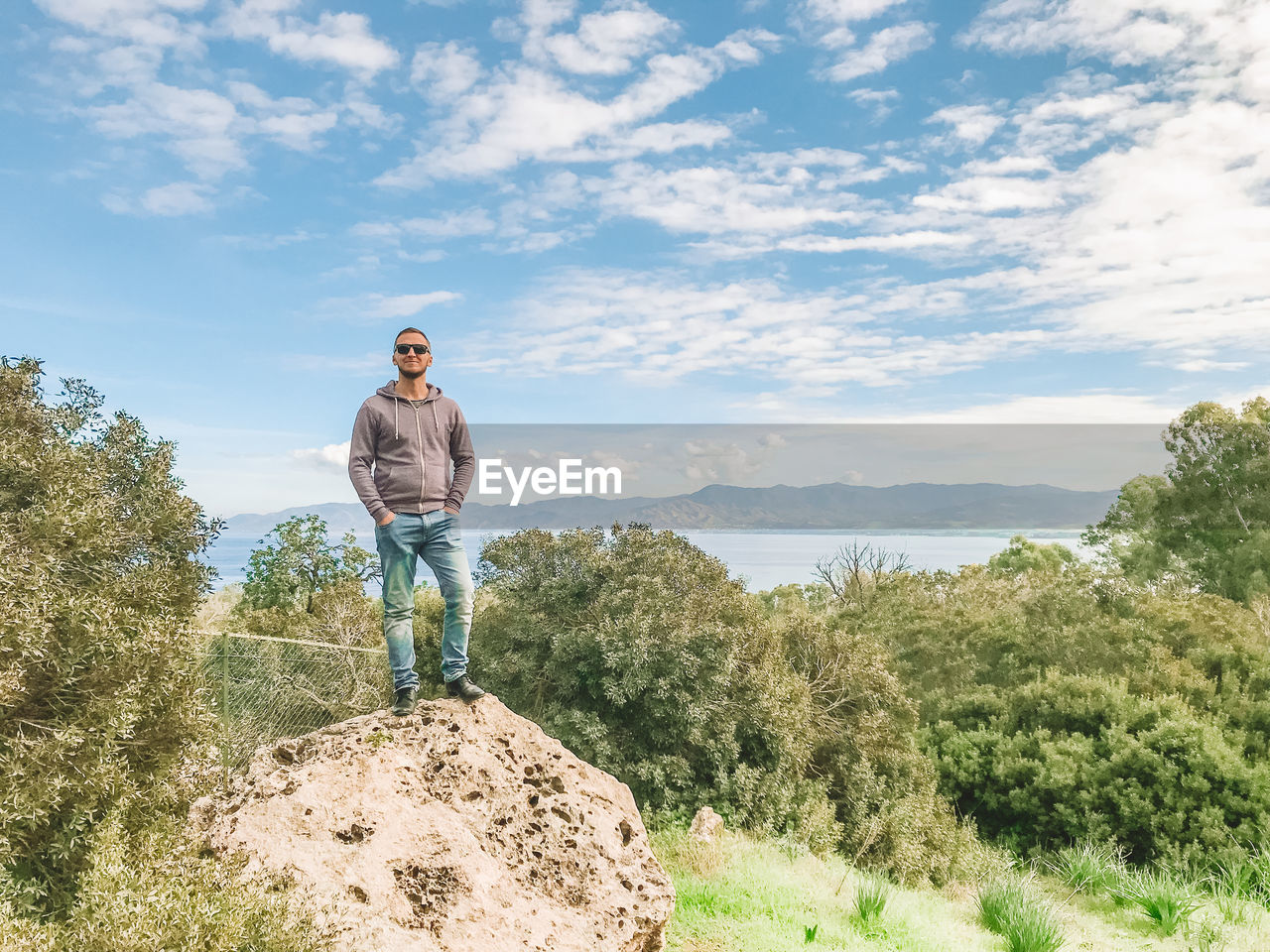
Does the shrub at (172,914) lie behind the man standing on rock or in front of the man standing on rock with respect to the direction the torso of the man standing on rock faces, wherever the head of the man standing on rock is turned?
in front

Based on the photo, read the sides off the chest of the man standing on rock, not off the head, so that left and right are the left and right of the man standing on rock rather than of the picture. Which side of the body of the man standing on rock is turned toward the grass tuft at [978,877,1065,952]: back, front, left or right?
left

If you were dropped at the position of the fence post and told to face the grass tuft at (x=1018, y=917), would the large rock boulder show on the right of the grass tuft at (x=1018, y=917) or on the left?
right

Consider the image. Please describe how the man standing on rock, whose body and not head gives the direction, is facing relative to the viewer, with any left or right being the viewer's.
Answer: facing the viewer

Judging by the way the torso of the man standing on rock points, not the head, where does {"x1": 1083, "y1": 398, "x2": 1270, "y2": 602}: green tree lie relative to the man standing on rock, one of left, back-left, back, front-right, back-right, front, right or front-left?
back-left

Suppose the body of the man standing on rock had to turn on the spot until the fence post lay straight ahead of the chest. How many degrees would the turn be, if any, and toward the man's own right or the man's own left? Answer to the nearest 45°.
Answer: approximately 135° to the man's own right

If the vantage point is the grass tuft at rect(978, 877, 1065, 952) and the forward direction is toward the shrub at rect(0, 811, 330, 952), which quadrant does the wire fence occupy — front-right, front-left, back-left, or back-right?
front-right

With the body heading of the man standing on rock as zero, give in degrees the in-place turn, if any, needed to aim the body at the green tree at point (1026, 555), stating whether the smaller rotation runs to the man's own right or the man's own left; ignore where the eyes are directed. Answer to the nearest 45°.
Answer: approximately 135° to the man's own left

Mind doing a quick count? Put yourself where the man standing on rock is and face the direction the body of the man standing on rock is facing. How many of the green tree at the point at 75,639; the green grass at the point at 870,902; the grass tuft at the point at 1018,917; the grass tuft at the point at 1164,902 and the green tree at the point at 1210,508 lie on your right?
1
